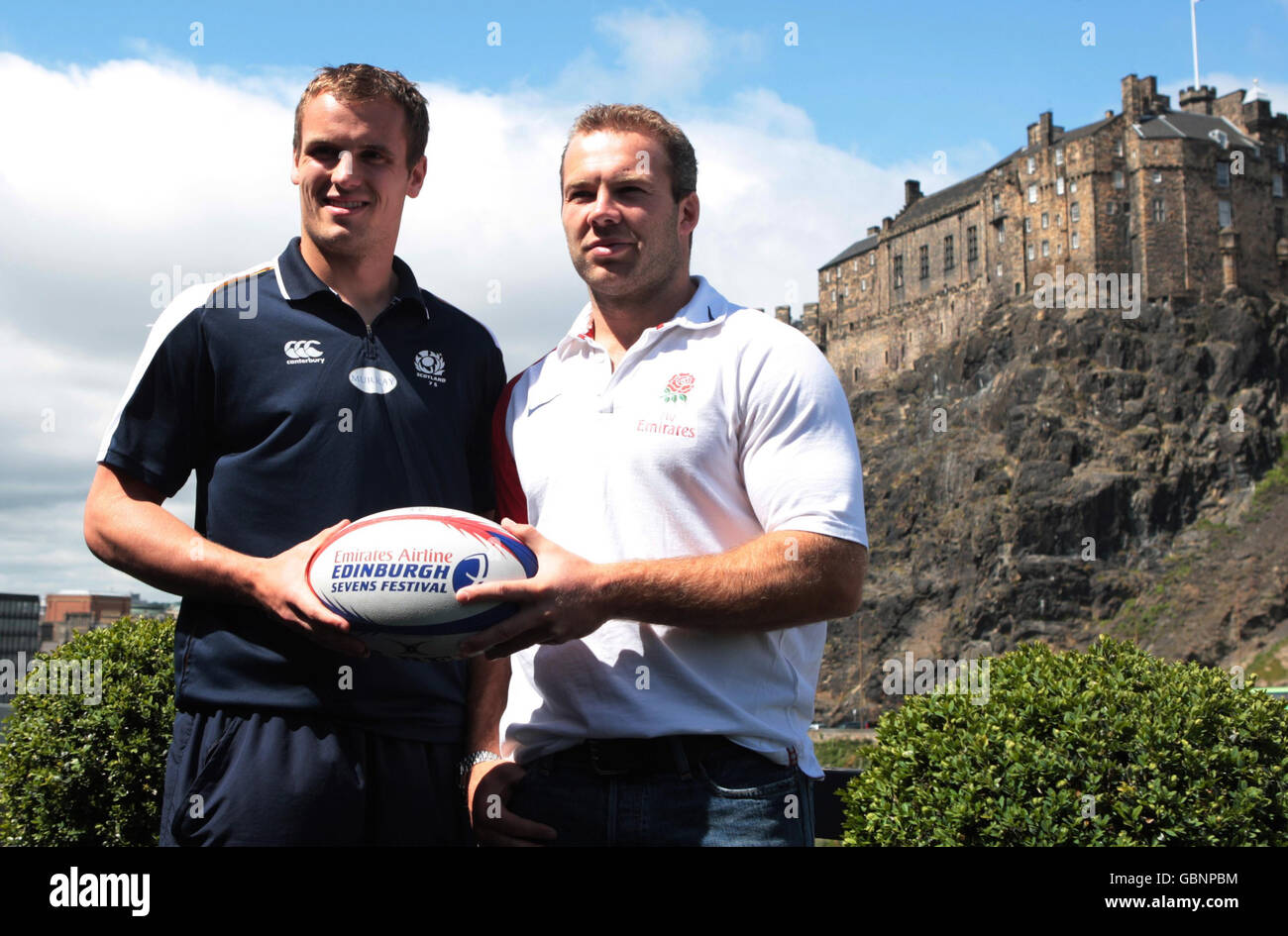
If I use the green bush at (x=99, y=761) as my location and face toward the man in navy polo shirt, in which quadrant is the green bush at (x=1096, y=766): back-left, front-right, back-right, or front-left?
front-left

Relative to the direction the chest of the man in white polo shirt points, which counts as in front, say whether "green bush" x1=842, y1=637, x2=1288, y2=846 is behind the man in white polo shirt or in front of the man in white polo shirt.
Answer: behind

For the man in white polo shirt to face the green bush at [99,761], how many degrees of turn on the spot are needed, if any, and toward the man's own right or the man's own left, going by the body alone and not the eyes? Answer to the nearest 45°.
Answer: approximately 90° to the man's own right

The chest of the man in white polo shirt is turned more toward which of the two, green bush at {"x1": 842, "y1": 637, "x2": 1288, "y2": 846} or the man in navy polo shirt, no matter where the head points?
the man in navy polo shirt

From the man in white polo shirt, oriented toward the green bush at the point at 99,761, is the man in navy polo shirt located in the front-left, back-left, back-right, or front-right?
front-left

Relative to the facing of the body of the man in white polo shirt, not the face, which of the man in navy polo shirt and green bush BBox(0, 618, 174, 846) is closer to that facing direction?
the man in navy polo shirt

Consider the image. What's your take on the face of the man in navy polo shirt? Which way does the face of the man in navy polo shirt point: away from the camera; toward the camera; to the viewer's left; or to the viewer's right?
toward the camera

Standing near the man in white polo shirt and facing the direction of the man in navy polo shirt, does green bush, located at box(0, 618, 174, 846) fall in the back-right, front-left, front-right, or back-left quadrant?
front-right

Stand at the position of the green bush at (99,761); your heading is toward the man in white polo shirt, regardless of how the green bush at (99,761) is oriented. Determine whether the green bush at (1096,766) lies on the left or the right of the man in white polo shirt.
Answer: left

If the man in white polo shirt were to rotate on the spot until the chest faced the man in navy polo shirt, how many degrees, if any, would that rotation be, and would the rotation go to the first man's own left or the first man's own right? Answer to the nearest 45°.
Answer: approximately 45° to the first man's own right

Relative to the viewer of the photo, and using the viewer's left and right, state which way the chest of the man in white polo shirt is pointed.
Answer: facing the viewer and to the left of the viewer
